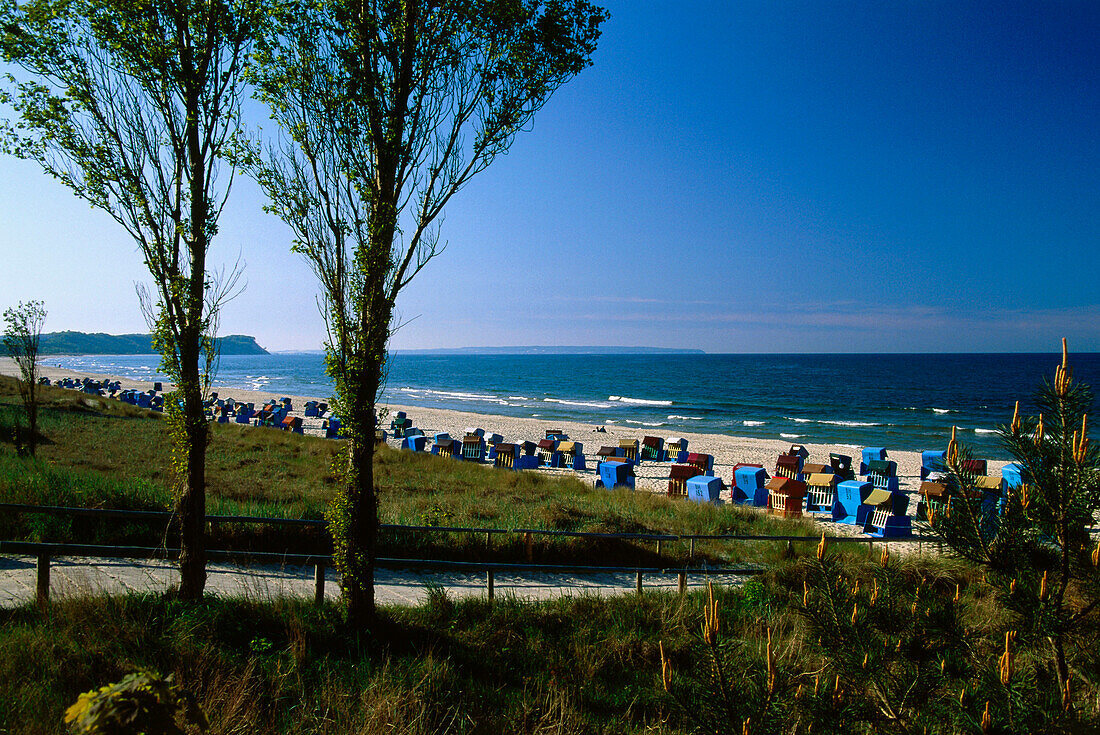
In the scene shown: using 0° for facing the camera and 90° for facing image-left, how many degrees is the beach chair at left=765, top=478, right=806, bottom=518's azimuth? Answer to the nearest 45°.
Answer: approximately 45°

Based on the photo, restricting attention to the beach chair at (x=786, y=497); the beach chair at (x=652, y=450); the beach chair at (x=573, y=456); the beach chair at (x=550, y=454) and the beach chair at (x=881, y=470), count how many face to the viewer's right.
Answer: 0

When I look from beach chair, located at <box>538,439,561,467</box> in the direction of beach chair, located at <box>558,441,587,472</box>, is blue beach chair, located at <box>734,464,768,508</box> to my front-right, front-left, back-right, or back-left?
front-right

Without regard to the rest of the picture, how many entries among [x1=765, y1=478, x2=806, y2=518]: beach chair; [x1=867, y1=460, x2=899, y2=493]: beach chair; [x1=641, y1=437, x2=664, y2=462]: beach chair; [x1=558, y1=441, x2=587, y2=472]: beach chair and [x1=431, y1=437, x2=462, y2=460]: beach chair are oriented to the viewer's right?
0

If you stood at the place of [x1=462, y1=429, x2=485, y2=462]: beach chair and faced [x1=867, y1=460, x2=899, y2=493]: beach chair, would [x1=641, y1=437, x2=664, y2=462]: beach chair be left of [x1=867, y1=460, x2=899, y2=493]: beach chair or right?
left

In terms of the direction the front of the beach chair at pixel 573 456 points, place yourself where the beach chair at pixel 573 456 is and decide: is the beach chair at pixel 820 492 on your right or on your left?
on your left

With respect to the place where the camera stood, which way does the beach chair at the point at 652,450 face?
facing the viewer and to the left of the viewer

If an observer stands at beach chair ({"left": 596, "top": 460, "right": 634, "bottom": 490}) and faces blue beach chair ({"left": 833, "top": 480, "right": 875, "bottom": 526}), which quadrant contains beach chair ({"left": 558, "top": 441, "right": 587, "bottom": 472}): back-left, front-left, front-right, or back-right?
back-left

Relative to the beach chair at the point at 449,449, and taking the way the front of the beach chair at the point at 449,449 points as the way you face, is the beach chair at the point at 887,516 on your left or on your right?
on your left

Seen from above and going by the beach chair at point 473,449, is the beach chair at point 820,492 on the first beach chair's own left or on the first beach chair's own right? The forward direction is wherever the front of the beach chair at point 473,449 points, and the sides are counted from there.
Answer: on the first beach chair's own left

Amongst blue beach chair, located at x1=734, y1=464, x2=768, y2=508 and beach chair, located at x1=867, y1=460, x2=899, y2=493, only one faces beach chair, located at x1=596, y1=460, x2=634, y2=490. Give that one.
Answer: beach chair, located at x1=867, y1=460, x2=899, y2=493

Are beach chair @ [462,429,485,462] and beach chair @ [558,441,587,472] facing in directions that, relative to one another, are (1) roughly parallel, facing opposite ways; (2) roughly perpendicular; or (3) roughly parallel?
roughly parallel

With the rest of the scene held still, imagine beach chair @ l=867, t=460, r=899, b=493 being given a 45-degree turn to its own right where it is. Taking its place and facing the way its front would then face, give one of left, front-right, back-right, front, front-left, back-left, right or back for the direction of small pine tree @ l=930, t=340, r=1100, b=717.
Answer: left
